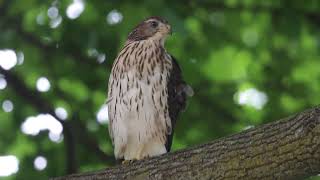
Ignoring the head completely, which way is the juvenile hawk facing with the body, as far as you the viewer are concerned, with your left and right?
facing the viewer and to the left of the viewer
